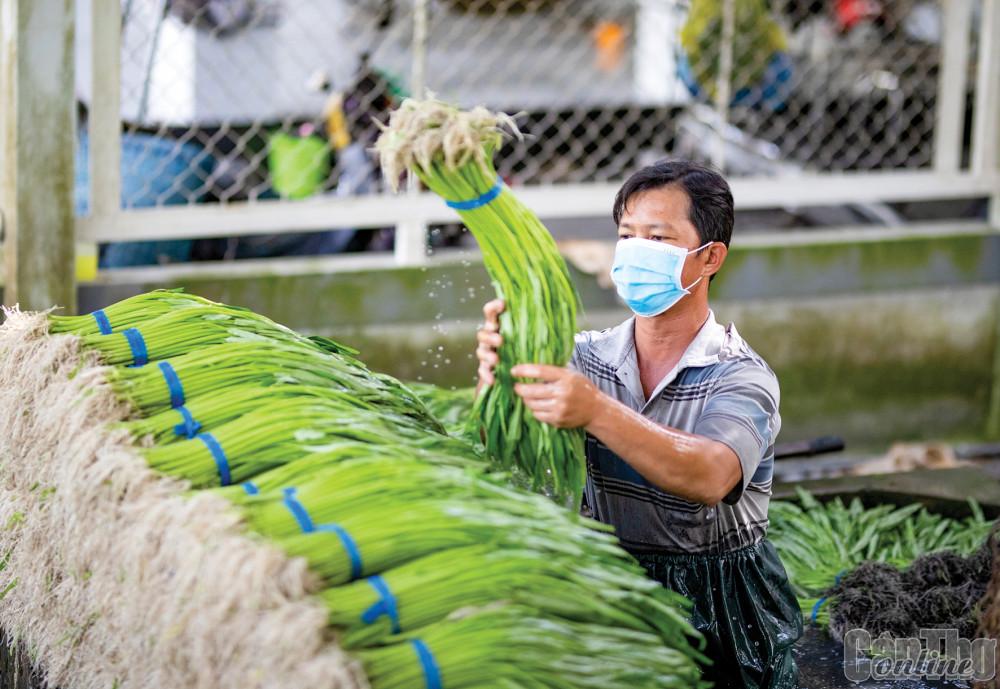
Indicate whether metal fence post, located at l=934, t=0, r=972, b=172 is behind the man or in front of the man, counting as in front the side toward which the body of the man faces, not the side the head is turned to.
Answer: behind

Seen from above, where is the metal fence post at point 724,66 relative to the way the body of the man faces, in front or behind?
behind

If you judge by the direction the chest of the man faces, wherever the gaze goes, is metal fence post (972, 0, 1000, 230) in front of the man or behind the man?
behind

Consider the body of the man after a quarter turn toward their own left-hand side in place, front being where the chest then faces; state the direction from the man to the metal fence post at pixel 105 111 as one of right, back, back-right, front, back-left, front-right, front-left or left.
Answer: back

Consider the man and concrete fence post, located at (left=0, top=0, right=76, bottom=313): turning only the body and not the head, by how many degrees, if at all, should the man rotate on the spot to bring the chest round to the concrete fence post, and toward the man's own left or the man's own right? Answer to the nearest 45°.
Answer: approximately 90° to the man's own right

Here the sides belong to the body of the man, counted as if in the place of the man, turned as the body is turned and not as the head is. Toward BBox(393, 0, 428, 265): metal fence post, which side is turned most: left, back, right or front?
right

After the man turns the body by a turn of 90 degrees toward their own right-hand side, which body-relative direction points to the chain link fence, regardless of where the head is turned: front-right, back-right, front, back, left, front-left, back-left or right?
front-right

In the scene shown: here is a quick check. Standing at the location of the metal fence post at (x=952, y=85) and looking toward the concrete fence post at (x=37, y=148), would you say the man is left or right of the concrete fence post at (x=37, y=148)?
left

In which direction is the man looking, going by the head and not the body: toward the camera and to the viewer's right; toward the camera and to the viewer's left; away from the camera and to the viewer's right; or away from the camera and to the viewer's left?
toward the camera and to the viewer's left

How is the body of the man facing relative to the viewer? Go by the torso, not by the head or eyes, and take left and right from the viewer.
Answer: facing the viewer and to the left of the viewer
